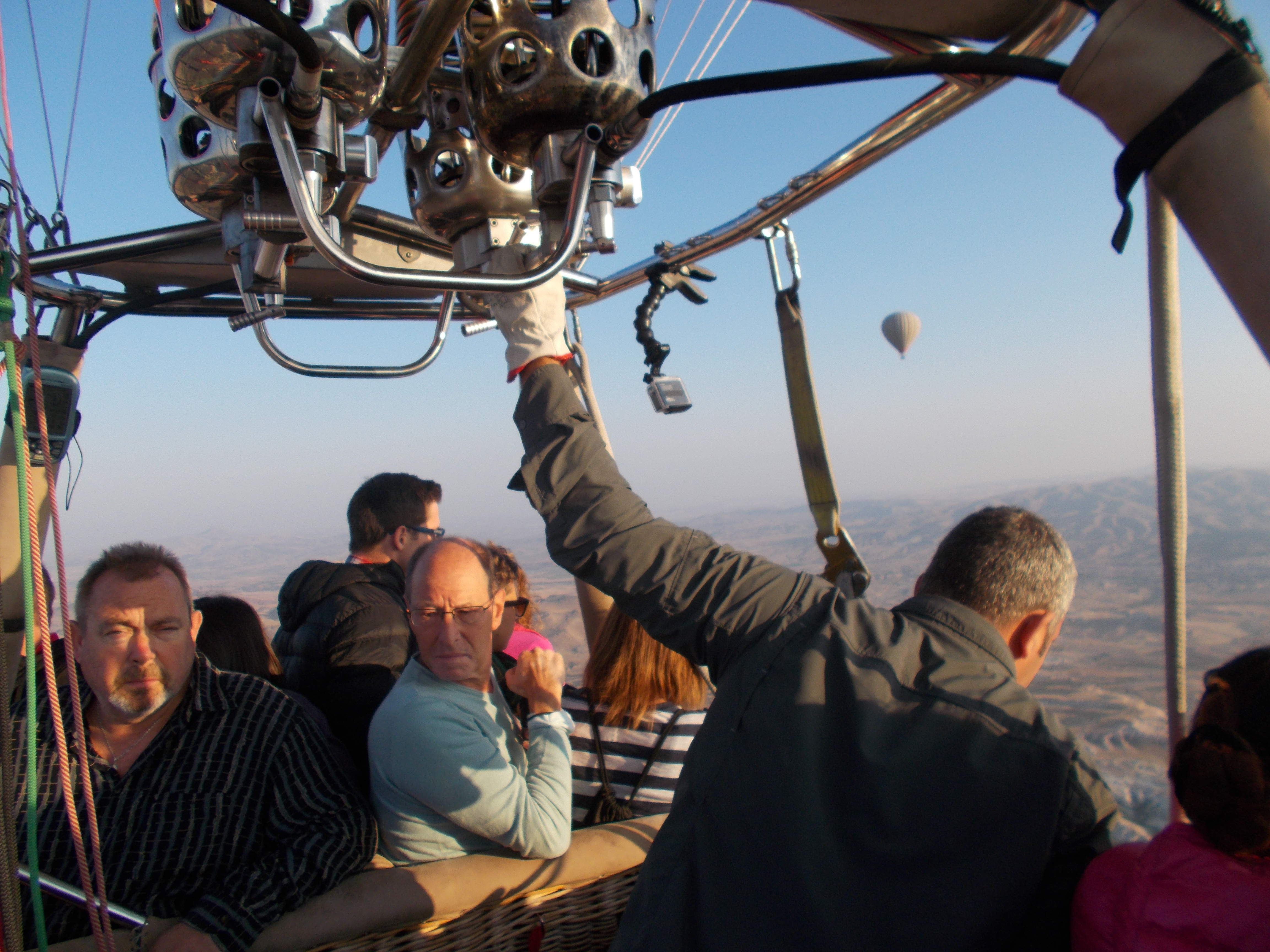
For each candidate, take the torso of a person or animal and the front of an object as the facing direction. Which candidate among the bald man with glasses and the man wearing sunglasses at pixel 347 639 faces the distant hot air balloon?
the man wearing sunglasses

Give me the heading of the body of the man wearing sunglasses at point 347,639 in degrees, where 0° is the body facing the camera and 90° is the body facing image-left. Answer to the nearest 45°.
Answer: approximately 225°

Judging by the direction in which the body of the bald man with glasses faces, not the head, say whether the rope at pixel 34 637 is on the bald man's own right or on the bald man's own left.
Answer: on the bald man's own right

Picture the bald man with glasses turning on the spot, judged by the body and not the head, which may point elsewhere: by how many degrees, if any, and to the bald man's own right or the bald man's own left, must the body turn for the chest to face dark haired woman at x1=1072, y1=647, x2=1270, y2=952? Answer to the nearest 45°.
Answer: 0° — they already face them

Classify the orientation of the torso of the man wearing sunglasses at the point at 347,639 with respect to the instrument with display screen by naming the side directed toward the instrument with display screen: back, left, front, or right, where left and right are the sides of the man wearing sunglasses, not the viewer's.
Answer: back

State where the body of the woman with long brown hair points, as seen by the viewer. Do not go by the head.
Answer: away from the camera

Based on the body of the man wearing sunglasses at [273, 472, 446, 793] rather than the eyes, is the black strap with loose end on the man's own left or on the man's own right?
on the man's own right

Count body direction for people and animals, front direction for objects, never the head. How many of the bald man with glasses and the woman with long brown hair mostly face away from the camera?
1

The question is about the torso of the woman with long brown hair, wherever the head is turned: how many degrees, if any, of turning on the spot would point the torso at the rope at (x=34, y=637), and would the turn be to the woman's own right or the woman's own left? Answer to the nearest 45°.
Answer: approximately 135° to the woman's own left
